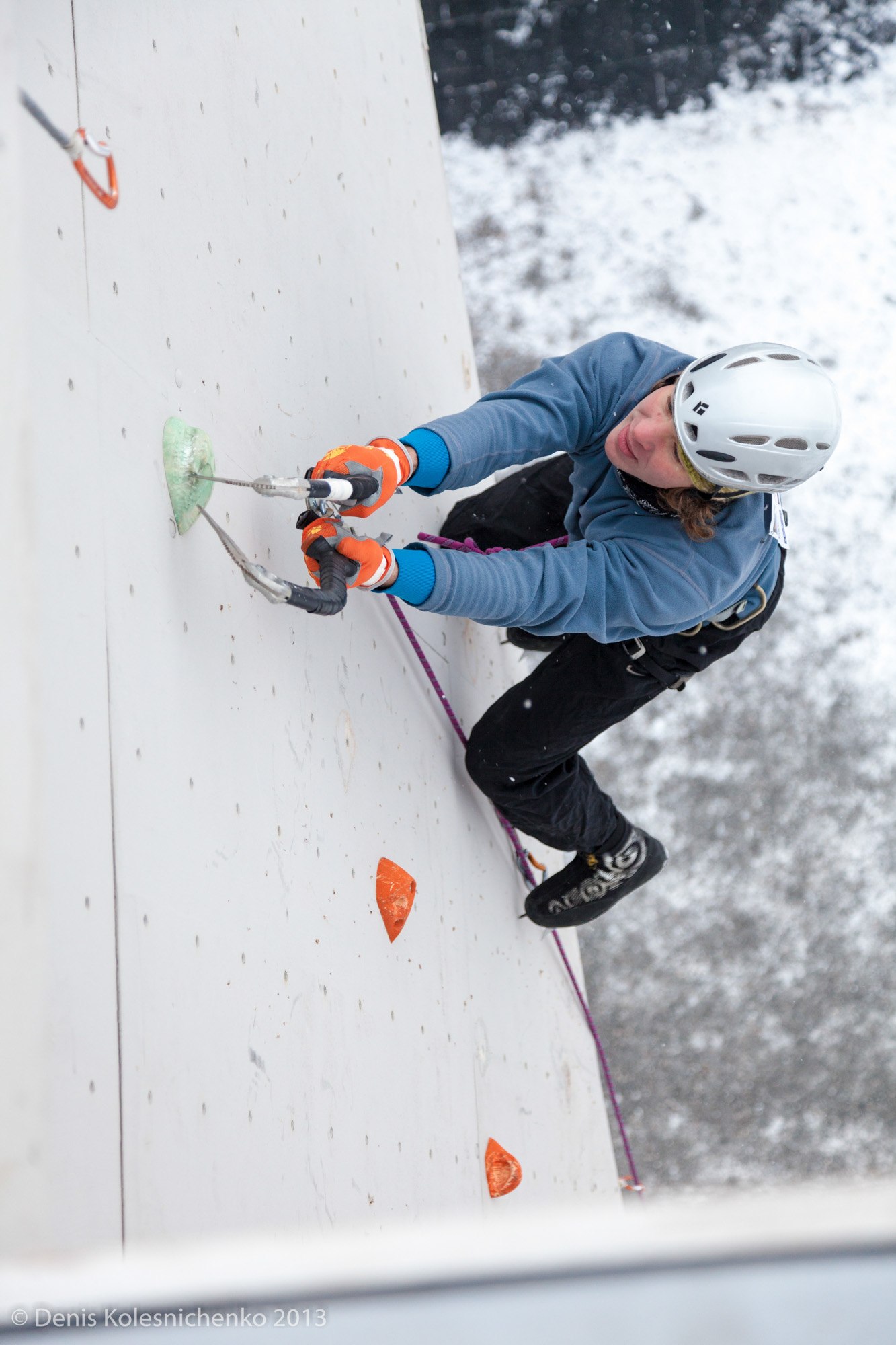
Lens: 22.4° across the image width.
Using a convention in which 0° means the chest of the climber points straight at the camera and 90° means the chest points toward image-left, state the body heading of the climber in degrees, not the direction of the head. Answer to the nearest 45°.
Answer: approximately 90°

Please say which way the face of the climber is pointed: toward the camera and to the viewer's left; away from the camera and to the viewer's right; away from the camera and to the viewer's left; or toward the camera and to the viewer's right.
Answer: toward the camera and to the viewer's left
